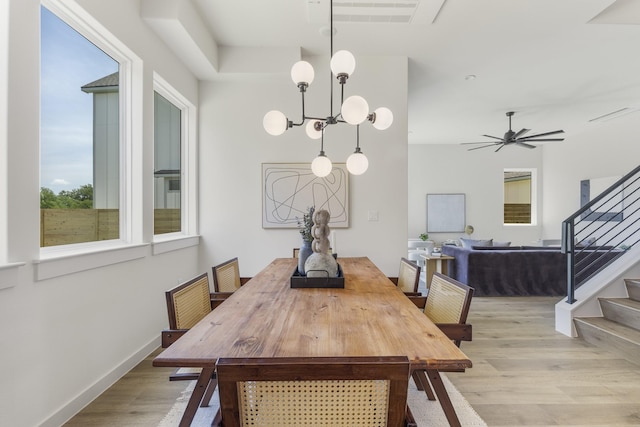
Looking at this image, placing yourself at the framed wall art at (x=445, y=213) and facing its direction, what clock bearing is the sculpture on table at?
The sculpture on table is roughly at 12 o'clock from the framed wall art.

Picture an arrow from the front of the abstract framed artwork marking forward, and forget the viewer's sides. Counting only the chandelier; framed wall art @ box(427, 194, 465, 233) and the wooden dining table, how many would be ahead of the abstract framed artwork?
2

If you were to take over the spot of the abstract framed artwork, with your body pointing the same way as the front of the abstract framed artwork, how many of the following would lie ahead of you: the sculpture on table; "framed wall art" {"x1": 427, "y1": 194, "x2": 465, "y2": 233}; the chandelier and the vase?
3

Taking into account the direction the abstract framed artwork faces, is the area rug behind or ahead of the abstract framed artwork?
ahead

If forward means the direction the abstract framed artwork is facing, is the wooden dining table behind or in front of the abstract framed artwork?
in front

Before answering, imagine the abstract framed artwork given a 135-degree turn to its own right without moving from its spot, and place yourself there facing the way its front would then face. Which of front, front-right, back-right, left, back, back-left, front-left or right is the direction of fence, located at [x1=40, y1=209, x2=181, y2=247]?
left

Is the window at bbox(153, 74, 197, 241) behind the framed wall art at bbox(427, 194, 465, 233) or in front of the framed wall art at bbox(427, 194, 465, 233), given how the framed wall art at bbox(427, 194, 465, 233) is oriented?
in front

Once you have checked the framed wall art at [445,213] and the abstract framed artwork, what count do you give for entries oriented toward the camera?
2

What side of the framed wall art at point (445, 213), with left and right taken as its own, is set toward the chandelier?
front

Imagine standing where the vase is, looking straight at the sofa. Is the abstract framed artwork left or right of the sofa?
left

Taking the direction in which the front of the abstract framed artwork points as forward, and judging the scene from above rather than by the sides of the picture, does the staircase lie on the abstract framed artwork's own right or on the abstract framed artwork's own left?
on the abstract framed artwork's own left

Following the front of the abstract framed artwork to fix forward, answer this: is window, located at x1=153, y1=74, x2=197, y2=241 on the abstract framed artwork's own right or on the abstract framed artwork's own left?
on the abstract framed artwork's own right

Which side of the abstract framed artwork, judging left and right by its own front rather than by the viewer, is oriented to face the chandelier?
front

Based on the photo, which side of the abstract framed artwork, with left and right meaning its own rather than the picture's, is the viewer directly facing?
front

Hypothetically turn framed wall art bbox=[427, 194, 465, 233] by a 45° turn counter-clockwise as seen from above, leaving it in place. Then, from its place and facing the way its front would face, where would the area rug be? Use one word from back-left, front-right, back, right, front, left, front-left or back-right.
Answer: front-right

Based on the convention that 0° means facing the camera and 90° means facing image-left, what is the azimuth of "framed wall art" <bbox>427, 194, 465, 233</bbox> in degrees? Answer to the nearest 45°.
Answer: approximately 0°
